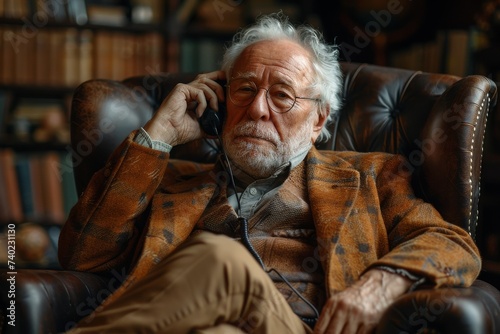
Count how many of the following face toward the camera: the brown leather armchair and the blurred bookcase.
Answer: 2

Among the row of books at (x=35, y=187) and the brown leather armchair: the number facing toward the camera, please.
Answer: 2

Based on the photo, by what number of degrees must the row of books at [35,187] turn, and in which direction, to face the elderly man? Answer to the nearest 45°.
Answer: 0° — it already faces them

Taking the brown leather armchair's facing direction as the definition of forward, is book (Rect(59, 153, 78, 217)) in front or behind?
behind

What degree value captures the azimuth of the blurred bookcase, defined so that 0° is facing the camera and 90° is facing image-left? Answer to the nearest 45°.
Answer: approximately 0°

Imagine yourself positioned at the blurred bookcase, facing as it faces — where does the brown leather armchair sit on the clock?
The brown leather armchair is roughly at 11 o'clock from the blurred bookcase.

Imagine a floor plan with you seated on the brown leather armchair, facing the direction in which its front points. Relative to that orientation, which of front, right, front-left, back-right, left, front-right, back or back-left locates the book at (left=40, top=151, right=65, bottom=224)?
back-right

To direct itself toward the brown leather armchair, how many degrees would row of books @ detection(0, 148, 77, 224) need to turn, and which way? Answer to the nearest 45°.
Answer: approximately 45° to its left

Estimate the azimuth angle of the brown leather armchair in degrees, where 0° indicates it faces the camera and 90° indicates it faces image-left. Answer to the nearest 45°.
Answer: approximately 0°

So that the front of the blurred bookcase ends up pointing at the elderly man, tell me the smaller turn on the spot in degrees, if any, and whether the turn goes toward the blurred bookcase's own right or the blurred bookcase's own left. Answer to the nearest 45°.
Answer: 0° — it already faces them
